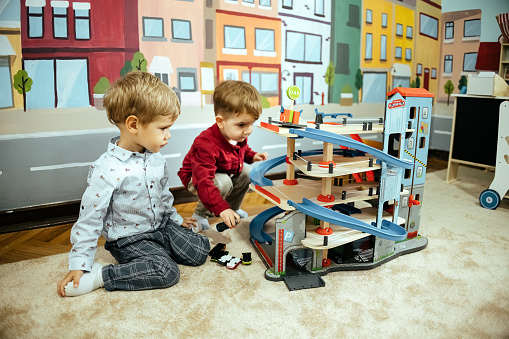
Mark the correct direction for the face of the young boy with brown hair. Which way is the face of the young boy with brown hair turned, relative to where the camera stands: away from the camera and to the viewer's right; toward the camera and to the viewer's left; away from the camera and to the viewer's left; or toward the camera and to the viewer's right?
toward the camera and to the viewer's right

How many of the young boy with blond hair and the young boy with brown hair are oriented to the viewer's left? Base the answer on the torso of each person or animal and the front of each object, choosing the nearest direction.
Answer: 0

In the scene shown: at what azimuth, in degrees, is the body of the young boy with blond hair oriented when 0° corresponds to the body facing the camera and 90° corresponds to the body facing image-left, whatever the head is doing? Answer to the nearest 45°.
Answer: approximately 315°

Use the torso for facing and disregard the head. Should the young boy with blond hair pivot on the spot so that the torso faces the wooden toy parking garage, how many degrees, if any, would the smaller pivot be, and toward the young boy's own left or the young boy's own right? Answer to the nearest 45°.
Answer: approximately 45° to the young boy's own left
